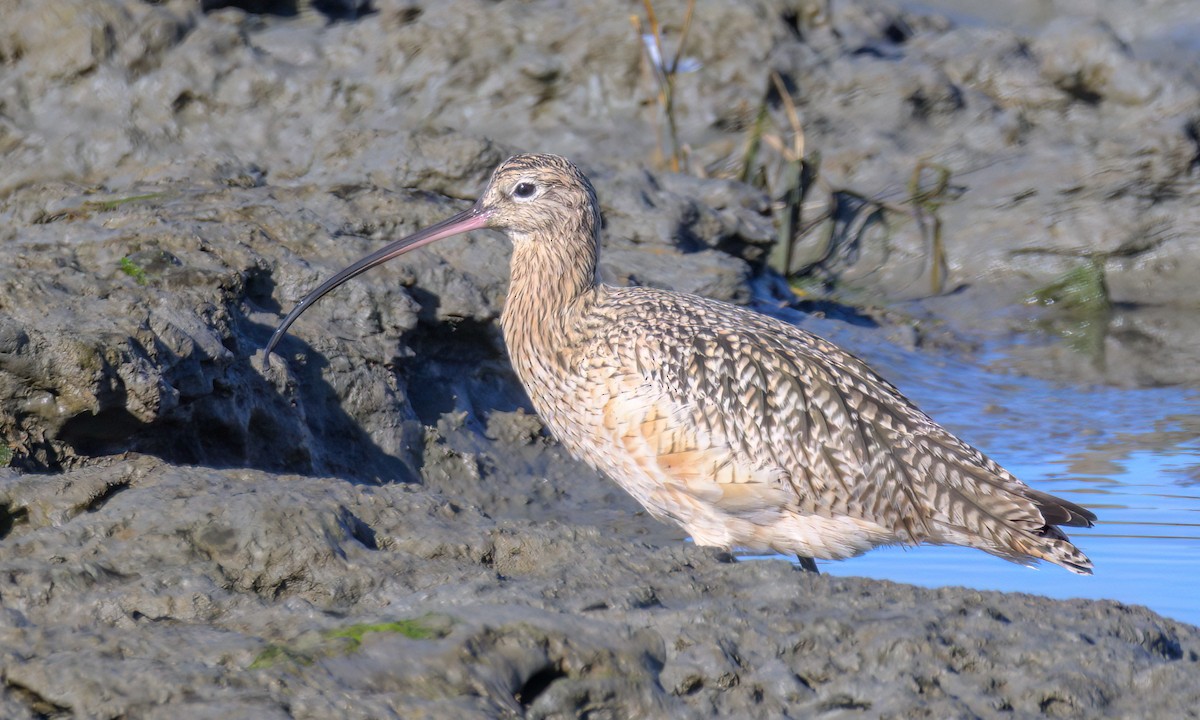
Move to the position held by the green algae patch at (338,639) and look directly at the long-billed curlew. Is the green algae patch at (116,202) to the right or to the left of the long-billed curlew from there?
left

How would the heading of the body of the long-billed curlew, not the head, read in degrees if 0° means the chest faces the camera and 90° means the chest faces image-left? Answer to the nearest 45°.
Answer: approximately 90°

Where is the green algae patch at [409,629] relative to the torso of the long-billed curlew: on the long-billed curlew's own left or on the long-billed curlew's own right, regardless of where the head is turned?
on the long-billed curlew's own left

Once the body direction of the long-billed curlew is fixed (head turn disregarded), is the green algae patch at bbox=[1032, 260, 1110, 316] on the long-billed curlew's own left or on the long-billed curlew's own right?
on the long-billed curlew's own right

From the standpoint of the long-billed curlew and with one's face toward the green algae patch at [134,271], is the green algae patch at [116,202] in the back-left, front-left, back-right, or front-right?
front-right

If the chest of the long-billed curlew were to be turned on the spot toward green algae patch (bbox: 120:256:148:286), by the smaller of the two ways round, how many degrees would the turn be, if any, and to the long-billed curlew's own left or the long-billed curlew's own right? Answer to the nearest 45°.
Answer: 0° — it already faces it

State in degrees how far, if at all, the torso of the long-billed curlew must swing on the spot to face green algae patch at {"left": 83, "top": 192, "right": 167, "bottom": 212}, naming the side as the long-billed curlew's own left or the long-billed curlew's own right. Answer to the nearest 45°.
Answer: approximately 45° to the long-billed curlew's own right

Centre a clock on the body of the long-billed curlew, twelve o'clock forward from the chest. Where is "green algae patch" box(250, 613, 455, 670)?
The green algae patch is roughly at 10 o'clock from the long-billed curlew.
